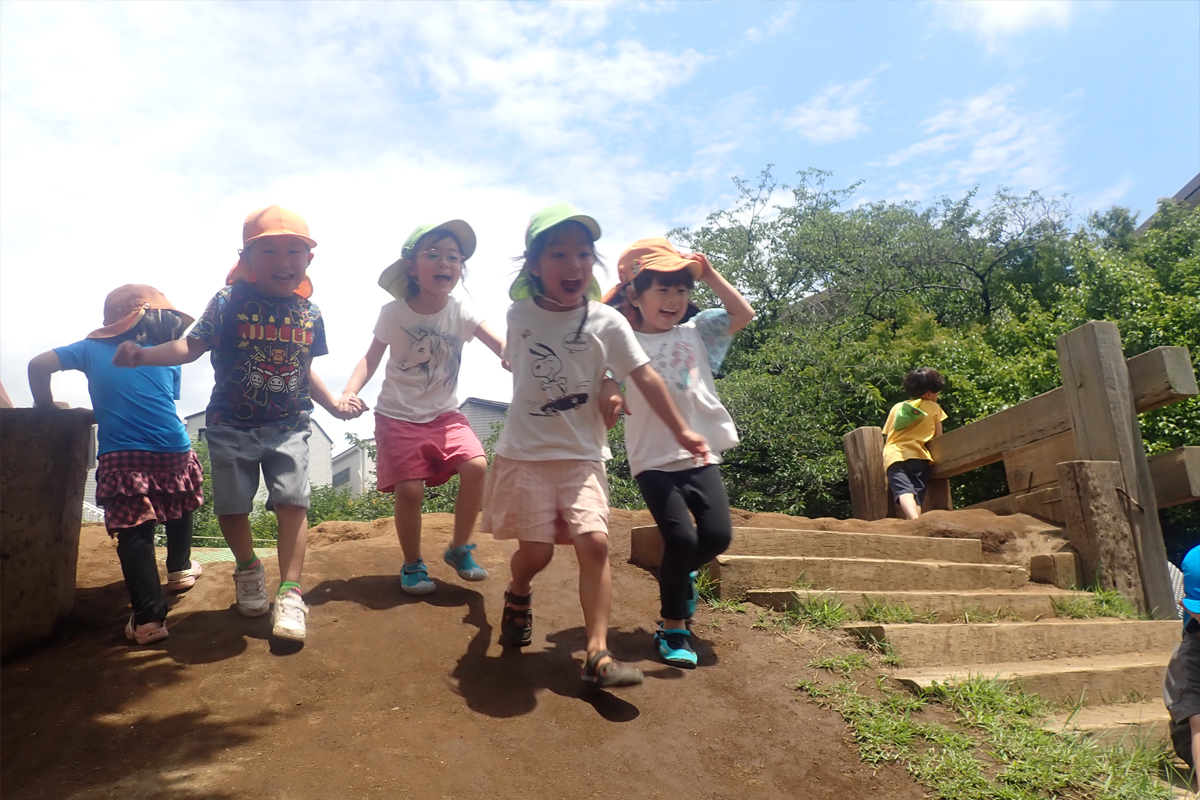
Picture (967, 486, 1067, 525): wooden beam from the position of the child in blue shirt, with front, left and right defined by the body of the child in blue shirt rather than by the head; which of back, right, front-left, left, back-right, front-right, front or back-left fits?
right

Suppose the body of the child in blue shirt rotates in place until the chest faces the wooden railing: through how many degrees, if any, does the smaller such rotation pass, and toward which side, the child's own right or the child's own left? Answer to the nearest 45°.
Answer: approximately 90° to the child's own right

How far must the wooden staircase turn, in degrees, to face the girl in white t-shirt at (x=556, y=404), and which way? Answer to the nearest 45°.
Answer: approximately 45° to its right

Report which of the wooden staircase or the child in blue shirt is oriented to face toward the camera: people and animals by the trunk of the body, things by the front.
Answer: the wooden staircase

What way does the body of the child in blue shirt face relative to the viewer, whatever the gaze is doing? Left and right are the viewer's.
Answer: facing away from the viewer

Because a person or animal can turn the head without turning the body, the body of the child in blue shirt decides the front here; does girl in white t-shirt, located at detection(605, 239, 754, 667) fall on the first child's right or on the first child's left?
on the first child's right

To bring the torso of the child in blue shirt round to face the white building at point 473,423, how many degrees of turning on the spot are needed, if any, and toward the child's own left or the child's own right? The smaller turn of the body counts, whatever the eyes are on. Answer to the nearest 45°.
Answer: approximately 45° to the child's own right

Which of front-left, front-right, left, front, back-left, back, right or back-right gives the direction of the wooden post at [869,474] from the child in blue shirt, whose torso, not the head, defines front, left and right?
right

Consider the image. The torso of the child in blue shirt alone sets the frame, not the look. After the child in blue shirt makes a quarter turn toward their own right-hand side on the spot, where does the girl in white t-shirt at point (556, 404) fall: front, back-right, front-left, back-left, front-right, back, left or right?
front-right

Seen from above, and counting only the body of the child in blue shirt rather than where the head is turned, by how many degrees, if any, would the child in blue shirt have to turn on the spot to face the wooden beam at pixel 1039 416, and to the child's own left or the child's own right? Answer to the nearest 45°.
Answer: approximately 90° to the child's own right

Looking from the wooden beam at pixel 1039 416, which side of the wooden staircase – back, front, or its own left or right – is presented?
back

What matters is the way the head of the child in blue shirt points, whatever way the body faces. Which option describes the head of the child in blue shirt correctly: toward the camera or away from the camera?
away from the camera

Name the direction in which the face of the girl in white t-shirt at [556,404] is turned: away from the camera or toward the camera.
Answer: toward the camera

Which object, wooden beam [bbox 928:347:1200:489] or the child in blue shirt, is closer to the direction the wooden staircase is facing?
the child in blue shirt

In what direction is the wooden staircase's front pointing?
toward the camera
